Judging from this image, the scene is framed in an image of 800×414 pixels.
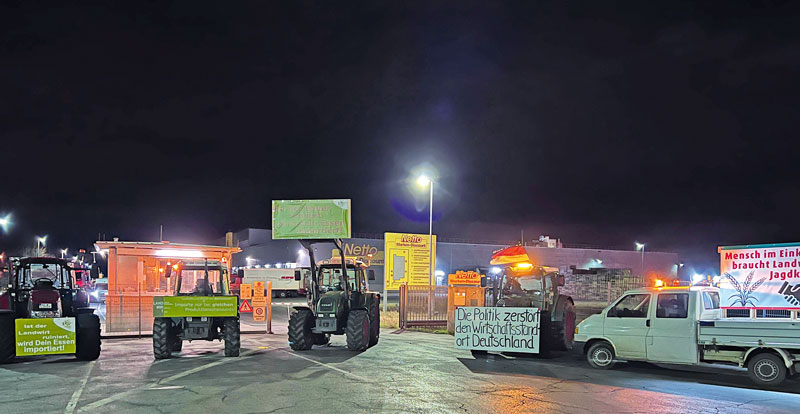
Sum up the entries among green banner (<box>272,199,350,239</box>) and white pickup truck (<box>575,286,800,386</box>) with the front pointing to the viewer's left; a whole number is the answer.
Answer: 1

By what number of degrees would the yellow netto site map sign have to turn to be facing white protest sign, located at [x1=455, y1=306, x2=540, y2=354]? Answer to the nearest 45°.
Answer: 0° — it already faces it

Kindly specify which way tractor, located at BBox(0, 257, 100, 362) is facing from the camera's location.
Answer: facing the viewer

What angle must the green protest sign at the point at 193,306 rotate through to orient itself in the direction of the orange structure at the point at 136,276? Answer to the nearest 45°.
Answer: approximately 180°

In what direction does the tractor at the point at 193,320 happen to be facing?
toward the camera

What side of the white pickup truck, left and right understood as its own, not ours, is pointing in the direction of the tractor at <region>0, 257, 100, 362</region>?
front

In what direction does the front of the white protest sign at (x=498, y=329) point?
toward the camera

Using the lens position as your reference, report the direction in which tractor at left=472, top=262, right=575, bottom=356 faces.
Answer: facing the viewer and to the left of the viewer

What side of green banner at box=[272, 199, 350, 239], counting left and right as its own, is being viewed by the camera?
front

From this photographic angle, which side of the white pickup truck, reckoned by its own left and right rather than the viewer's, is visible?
left

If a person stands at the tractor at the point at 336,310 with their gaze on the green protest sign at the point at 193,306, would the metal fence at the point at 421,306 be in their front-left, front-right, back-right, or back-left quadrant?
back-right

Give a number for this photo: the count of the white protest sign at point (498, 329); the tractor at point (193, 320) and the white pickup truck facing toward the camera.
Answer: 2
